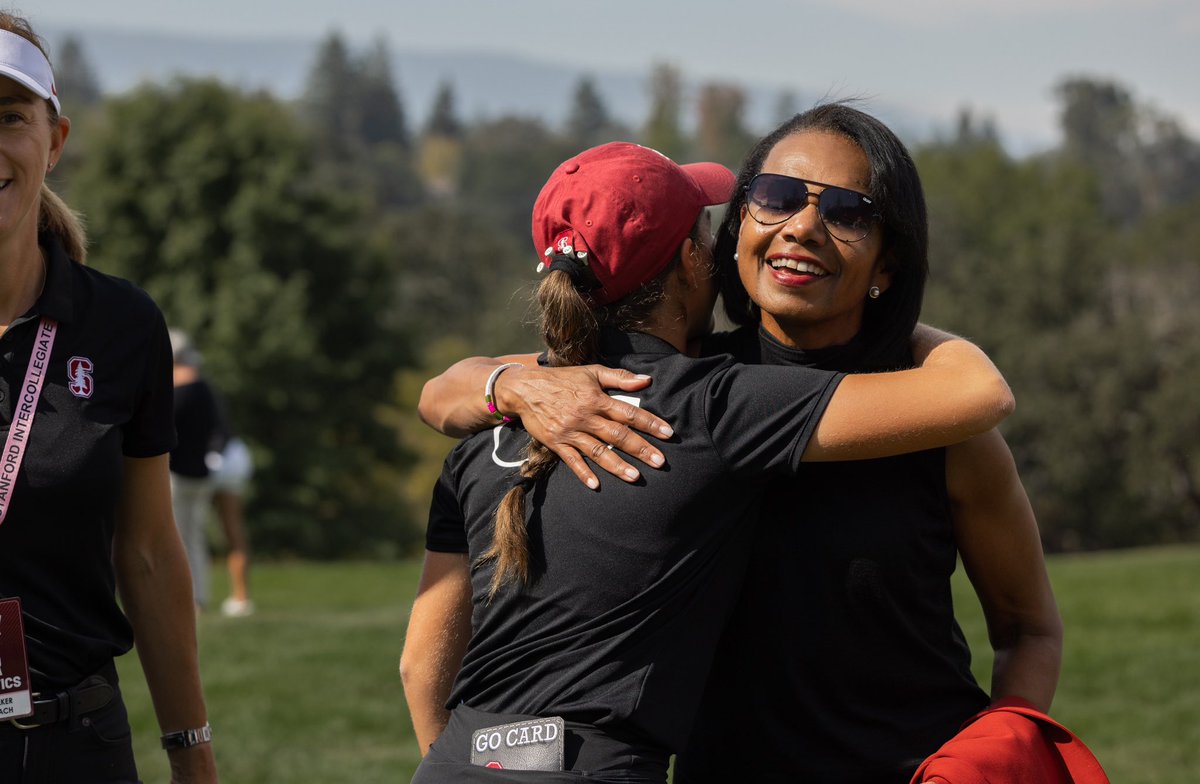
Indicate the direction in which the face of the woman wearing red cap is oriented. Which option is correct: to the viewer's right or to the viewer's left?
to the viewer's right

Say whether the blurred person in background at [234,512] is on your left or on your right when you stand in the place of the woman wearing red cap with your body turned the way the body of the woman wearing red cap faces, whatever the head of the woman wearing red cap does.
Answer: on your left

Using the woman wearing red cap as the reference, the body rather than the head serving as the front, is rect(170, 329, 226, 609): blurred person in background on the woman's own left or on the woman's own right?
on the woman's own left

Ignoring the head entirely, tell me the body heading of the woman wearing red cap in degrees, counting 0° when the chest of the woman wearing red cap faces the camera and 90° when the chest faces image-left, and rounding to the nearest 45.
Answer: approximately 225°
